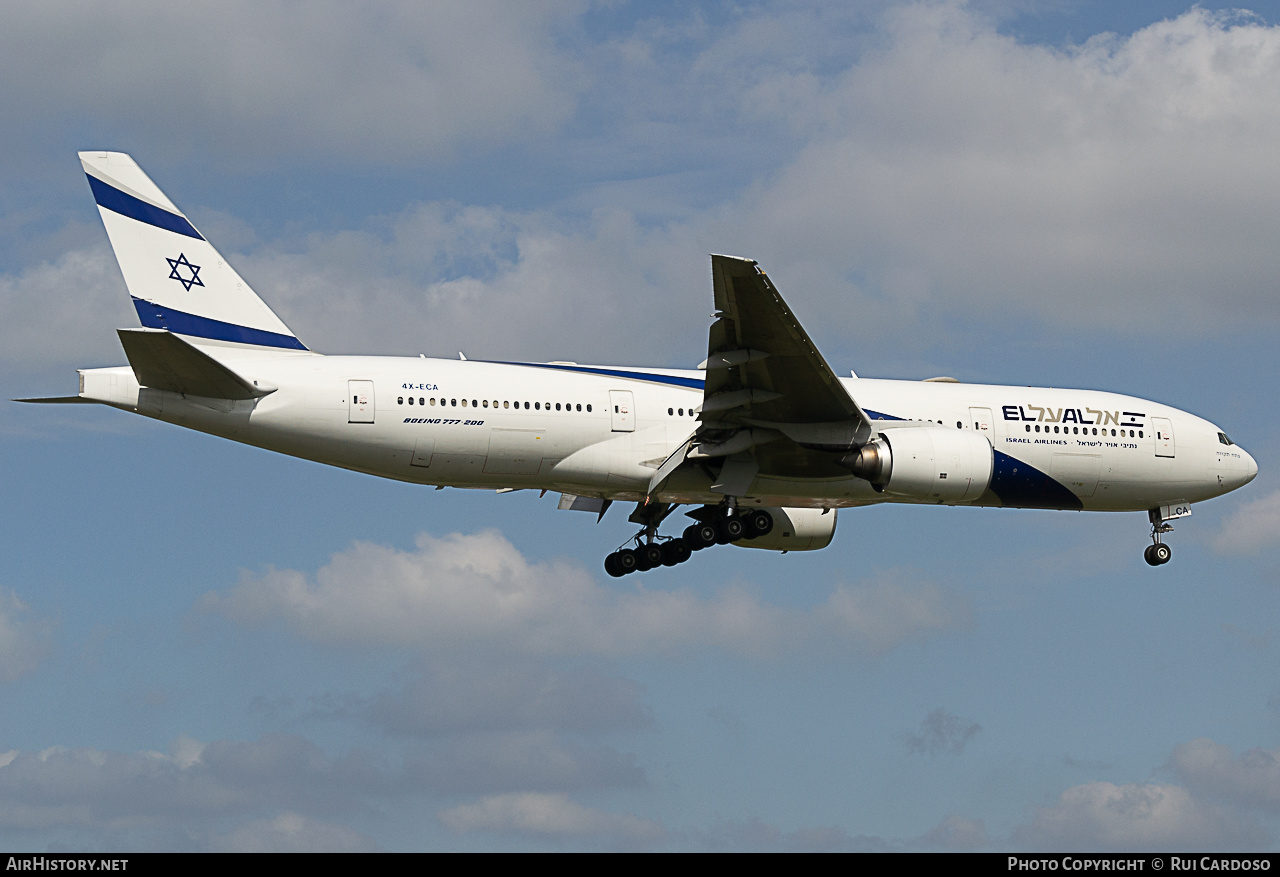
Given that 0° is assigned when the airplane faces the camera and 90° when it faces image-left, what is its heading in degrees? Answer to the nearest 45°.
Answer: approximately 270°
